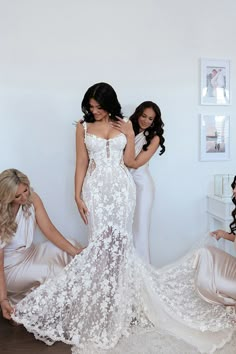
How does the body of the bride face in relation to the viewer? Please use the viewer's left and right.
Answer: facing the viewer

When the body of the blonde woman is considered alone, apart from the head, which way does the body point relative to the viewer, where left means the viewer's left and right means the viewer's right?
facing the viewer and to the right of the viewer

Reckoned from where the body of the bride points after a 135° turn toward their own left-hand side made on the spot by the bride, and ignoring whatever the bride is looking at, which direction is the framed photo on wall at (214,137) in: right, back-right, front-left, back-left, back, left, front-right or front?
front

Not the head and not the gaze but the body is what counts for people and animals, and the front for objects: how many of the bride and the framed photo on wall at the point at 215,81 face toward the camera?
2

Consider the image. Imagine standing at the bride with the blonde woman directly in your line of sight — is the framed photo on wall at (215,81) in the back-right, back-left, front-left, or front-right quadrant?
back-right

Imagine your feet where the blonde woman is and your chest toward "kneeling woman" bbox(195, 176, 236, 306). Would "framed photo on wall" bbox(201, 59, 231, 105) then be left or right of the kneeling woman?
left

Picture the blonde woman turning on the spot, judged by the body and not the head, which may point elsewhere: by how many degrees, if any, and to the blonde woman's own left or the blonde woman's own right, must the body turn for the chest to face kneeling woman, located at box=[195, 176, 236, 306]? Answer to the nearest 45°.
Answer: approximately 45° to the blonde woman's own left

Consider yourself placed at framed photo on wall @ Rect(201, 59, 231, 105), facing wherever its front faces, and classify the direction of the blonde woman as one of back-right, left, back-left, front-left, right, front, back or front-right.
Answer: front-right

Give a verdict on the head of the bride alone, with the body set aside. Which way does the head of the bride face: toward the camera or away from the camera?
toward the camera

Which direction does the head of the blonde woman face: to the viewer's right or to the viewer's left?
to the viewer's right

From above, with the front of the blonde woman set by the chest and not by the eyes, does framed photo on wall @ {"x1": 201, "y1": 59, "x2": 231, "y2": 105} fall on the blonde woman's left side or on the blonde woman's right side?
on the blonde woman's left side

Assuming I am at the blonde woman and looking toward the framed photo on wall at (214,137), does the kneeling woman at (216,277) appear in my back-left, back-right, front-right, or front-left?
front-right

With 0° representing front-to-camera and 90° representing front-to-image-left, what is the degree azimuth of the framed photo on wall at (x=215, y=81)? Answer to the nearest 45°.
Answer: approximately 0°

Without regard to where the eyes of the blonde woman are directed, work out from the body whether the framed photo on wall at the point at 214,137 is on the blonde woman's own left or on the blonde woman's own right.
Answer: on the blonde woman's own left
